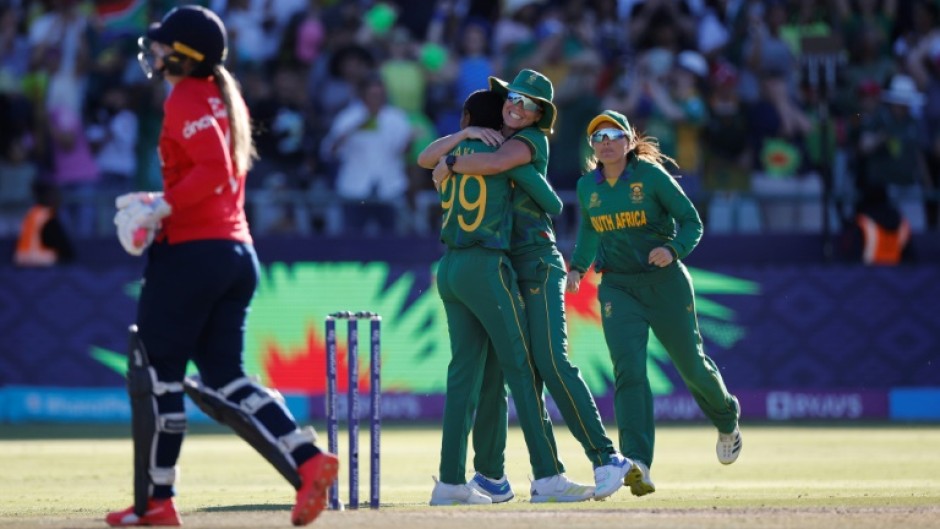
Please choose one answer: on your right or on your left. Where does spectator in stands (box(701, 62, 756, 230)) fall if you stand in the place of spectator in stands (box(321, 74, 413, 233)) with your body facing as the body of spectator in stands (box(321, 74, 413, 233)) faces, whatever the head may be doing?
on your left

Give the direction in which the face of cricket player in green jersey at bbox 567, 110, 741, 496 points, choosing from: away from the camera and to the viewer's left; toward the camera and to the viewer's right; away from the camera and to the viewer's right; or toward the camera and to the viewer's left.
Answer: toward the camera and to the viewer's left

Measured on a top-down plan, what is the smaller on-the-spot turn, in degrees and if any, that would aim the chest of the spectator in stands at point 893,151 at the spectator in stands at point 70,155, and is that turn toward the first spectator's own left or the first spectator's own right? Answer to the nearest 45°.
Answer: approximately 90° to the first spectator's own right

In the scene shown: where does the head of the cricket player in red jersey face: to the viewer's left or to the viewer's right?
to the viewer's left

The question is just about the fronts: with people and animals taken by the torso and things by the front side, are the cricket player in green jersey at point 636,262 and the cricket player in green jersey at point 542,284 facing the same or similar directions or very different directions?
same or similar directions

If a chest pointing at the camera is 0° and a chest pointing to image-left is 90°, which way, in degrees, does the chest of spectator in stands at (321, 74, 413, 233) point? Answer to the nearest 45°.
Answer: approximately 0°

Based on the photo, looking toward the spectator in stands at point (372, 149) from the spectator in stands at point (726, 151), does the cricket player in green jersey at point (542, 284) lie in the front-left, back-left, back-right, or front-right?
front-left

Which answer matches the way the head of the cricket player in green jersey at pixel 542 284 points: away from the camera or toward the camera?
toward the camera

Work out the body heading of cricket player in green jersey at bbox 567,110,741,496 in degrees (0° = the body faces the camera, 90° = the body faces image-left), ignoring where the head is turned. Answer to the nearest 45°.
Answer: approximately 45°

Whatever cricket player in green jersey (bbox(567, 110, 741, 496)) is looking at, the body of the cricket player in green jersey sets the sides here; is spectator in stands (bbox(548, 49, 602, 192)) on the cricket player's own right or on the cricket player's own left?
on the cricket player's own right

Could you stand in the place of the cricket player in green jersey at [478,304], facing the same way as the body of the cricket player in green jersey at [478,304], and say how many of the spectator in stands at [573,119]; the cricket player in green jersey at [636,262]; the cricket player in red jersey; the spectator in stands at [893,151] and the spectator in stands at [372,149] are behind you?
1

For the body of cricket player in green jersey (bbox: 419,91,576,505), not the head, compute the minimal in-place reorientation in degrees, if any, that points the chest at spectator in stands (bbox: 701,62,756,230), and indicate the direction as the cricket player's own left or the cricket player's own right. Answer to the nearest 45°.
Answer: approximately 45° to the cricket player's own left

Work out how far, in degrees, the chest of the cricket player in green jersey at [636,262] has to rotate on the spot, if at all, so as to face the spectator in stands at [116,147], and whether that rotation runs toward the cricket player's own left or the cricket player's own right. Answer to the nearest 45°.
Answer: approximately 90° to the cricket player's own right
